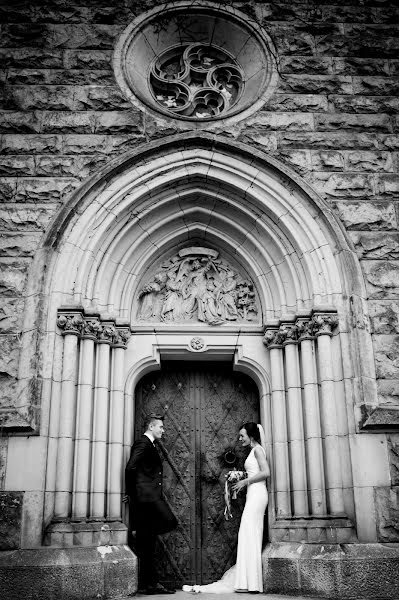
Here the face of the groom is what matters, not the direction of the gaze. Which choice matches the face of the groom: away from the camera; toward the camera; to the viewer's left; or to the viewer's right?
to the viewer's right

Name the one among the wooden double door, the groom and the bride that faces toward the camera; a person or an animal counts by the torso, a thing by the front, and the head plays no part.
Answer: the wooden double door

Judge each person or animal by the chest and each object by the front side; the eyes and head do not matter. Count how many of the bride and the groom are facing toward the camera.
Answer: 0

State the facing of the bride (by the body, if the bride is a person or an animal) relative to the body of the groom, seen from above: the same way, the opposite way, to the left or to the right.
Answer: the opposite way

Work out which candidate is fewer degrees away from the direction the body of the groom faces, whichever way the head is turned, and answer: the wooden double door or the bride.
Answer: the bride

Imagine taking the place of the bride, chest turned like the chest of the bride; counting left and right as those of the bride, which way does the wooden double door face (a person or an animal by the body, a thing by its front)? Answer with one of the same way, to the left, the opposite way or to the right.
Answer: to the left

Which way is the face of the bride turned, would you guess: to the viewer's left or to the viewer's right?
to the viewer's left

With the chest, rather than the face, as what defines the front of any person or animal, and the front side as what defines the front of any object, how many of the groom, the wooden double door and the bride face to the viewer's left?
1

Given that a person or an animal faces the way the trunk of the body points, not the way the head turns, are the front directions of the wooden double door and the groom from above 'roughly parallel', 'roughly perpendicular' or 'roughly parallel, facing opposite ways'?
roughly perpendicular

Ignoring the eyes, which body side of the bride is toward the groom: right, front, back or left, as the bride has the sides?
front

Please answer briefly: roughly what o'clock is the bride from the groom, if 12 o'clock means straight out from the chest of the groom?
The bride is roughly at 12 o'clock from the groom.

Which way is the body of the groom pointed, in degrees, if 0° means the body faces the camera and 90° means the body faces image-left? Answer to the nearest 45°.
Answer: approximately 270°

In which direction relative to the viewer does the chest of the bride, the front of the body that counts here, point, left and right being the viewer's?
facing to the left of the viewer

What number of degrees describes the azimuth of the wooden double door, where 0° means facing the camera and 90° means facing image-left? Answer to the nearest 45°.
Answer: approximately 0°
